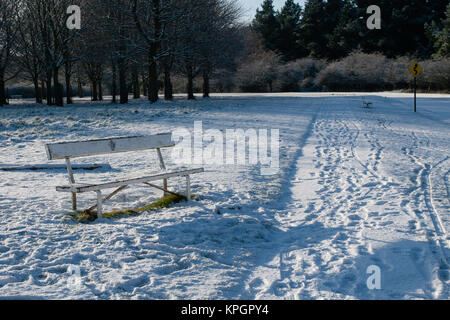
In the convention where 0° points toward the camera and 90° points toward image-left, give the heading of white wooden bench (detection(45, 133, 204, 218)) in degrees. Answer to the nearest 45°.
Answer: approximately 315°

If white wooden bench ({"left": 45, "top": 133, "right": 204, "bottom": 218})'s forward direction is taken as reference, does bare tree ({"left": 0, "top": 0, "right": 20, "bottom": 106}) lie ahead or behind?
behind
